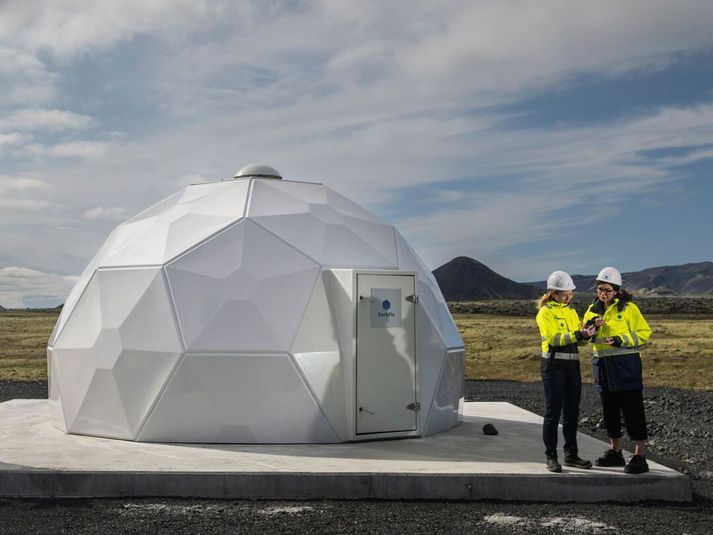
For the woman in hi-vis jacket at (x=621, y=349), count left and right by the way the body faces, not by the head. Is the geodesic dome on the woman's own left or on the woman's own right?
on the woman's own right

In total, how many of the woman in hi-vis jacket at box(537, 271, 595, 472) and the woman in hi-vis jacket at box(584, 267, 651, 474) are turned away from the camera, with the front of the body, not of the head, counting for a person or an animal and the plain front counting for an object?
0

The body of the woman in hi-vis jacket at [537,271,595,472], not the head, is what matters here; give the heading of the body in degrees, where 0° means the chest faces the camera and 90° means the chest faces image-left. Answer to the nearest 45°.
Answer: approximately 315°

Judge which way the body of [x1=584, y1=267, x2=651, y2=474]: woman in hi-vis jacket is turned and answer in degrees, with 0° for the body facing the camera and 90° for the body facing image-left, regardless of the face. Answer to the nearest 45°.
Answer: approximately 45°

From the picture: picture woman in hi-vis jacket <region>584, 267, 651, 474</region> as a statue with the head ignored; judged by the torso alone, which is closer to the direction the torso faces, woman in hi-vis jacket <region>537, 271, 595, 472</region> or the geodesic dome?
the woman in hi-vis jacket

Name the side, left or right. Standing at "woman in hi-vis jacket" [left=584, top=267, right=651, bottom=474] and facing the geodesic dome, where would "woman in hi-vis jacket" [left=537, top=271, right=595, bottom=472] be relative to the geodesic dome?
left

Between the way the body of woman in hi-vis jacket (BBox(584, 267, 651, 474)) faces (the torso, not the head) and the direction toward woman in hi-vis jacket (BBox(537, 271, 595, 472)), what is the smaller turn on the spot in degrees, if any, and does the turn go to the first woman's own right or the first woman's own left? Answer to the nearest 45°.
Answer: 0° — they already face them

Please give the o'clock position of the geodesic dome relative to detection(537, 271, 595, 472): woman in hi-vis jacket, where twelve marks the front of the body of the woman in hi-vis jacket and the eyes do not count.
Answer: The geodesic dome is roughly at 5 o'clock from the woman in hi-vis jacket.

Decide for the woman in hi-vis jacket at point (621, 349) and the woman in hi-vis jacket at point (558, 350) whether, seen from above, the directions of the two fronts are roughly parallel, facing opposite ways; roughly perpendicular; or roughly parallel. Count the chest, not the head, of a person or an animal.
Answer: roughly perpendicular

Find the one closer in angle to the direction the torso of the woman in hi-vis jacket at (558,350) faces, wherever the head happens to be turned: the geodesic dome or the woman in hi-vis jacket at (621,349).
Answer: the woman in hi-vis jacket
